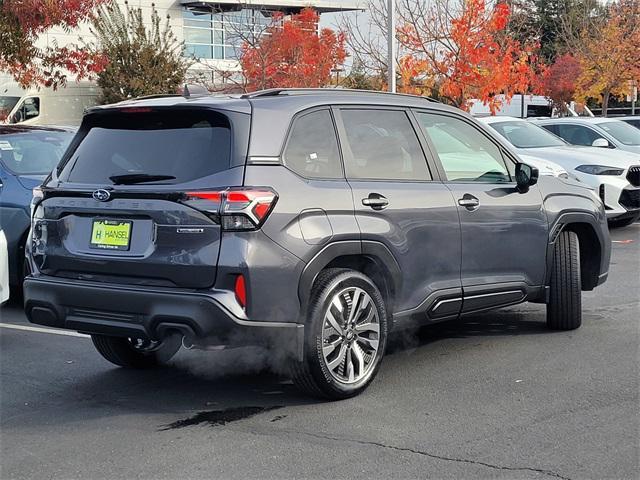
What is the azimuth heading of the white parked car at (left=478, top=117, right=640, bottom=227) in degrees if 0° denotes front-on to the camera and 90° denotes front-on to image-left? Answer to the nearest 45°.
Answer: approximately 315°

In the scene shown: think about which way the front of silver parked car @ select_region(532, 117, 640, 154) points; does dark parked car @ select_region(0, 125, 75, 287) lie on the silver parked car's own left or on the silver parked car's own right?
on the silver parked car's own right

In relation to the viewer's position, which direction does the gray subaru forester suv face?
facing away from the viewer and to the right of the viewer

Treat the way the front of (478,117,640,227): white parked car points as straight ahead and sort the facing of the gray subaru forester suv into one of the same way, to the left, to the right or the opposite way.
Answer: to the left

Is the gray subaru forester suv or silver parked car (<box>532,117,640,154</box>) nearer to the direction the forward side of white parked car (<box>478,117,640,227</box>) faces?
the gray subaru forester suv

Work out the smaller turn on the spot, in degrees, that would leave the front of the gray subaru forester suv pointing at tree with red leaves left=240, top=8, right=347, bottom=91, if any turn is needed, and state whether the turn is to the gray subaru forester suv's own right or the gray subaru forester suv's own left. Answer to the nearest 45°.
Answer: approximately 45° to the gray subaru forester suv's own left

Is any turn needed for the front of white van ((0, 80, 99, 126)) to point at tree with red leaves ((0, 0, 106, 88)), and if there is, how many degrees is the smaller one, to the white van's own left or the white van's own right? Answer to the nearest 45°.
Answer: approximately 45° to the white van's own left

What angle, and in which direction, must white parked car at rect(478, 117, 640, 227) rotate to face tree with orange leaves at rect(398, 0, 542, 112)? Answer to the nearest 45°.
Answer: approximately 135° to its left

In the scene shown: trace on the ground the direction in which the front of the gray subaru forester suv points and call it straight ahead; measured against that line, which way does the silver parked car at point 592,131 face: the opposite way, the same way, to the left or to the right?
to the right
